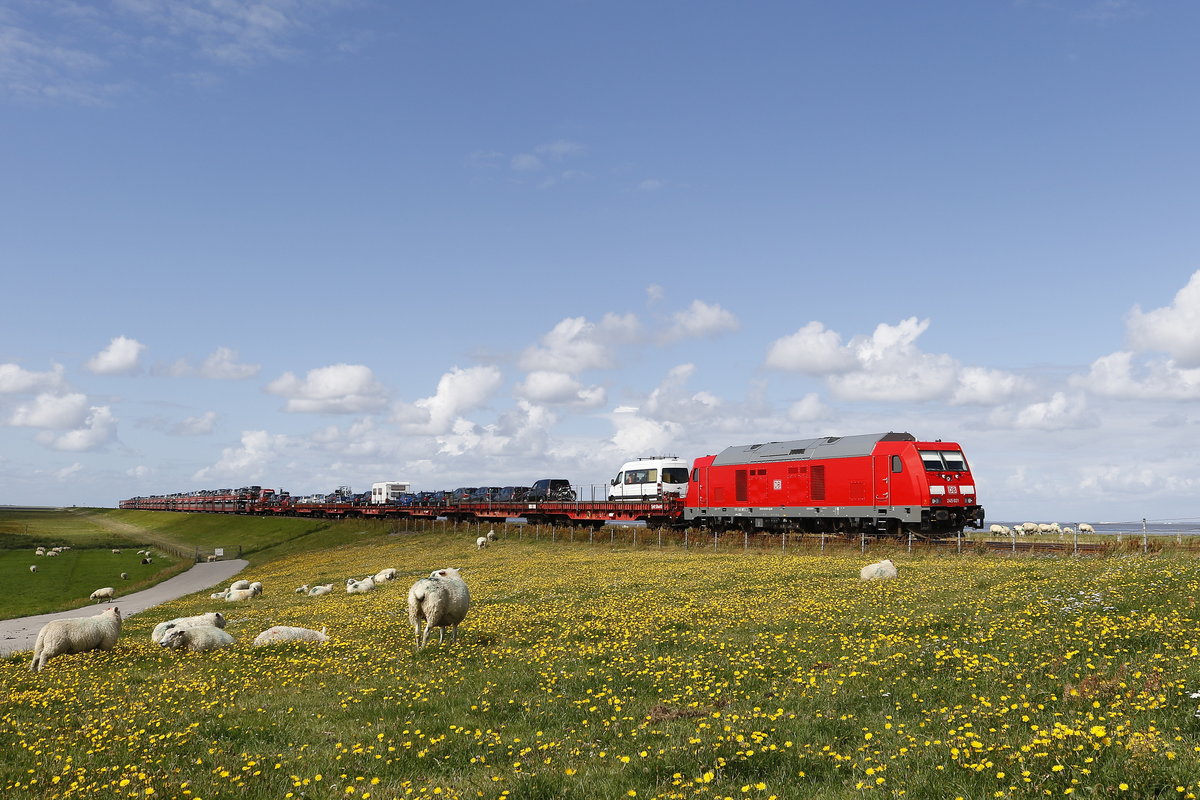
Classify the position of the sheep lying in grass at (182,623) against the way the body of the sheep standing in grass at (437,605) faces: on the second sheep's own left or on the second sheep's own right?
on the second sheep's own left

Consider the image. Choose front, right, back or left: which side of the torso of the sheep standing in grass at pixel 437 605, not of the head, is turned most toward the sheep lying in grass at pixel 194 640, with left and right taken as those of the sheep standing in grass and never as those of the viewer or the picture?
left

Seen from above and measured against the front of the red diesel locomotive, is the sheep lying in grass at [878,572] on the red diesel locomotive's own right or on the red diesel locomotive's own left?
on the red diesel locomotive's own right

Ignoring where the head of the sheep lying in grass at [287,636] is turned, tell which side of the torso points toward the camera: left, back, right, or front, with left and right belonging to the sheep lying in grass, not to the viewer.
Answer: right
